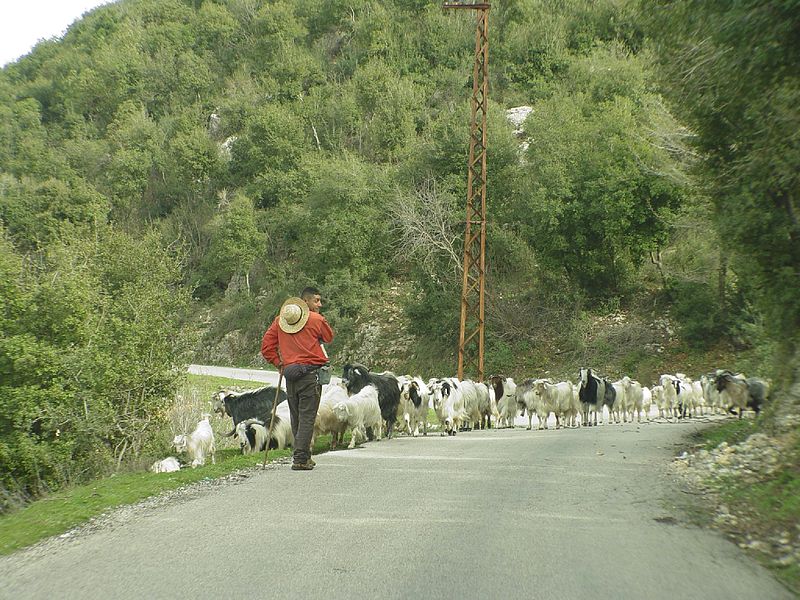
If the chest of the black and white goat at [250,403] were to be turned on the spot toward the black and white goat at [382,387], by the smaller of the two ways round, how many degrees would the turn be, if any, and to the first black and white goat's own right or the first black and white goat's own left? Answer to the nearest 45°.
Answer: approximately 135° to the first black and white goat's own left

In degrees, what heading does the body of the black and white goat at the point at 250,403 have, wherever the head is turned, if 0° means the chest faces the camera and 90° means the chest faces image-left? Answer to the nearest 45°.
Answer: approximately 90°

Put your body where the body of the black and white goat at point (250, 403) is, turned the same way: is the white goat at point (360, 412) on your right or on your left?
on your left

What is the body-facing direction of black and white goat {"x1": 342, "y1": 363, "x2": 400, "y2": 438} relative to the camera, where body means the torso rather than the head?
to the viewer's left

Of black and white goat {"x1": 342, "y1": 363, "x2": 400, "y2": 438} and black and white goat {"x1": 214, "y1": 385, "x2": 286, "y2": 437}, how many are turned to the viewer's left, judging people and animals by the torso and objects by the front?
2

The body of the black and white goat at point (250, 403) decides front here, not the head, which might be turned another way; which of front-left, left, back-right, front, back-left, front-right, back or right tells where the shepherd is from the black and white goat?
left

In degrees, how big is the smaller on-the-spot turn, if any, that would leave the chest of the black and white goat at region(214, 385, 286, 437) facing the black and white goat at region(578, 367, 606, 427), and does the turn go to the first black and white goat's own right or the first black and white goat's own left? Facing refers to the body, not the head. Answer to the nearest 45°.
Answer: approximately 180°

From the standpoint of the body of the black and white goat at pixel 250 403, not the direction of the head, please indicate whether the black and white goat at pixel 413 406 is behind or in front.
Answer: behind

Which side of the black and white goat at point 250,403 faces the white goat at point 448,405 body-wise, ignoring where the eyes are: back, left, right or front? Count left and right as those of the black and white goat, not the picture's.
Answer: back
